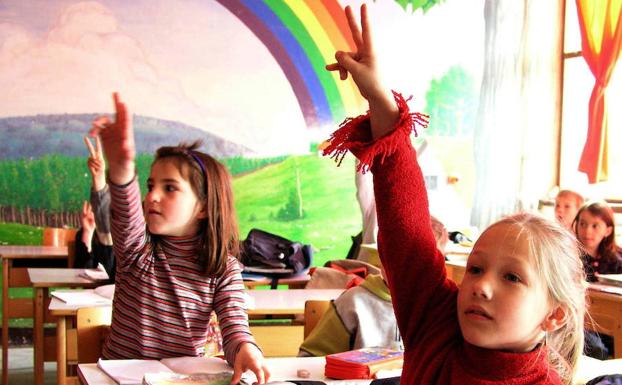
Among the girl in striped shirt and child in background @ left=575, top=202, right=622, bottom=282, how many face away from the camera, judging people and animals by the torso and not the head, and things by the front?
0

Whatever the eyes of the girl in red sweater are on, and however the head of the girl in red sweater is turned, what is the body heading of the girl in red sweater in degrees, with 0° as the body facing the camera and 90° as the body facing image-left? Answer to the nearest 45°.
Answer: approximately 45°

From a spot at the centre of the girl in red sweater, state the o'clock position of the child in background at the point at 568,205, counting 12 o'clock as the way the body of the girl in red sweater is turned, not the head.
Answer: The child in background is roughly at 5 o'clock from the girl in red sweater.

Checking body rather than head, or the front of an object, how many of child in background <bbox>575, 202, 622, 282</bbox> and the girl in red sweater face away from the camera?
0
